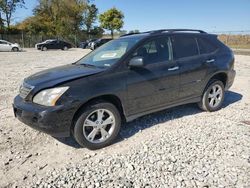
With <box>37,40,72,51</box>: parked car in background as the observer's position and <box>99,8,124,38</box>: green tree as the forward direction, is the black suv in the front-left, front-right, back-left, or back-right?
back-right

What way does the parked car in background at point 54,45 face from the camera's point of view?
to the viewer's left

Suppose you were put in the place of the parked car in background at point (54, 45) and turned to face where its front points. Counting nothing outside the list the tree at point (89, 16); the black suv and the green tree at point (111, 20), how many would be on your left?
1

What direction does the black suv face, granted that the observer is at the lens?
facing the viewer and to the left of the viewer

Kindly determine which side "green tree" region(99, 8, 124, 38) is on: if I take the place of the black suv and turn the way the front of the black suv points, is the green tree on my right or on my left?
on my right

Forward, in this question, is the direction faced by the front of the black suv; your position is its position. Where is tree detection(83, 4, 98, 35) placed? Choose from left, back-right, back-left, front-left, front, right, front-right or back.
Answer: back-right

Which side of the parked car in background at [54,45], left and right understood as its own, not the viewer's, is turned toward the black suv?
left
